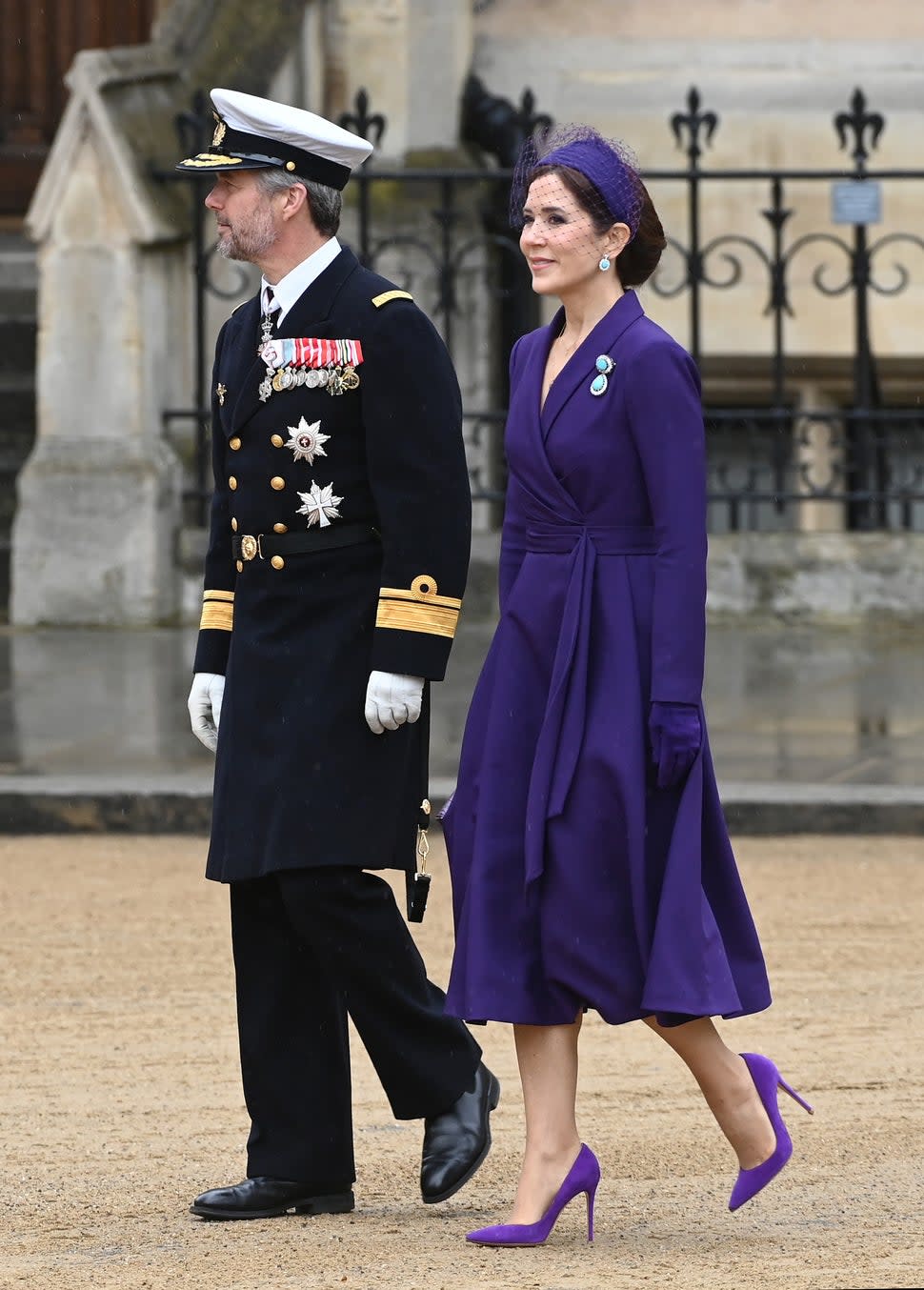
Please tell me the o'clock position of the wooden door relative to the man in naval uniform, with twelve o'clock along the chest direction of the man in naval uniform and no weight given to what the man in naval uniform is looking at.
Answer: The wooden door is roughly at 4 o'clock from the man in naval uniform.

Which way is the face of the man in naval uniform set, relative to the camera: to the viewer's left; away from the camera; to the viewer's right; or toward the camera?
to the viewer's left

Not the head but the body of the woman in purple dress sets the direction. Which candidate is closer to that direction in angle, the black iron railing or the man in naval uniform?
the man in naval uniform

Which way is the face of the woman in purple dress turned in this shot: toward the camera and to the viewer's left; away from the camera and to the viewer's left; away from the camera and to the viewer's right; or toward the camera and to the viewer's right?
toward the camera and to the viewer's left

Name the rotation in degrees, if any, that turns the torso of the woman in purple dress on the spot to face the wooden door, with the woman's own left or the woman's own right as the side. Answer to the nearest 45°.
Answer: approximately 135° to the woman's own right

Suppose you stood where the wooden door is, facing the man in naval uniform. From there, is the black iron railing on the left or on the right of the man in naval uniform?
left

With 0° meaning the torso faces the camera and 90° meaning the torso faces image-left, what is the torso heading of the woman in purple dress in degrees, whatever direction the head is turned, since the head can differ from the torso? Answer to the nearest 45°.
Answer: approximately 45°

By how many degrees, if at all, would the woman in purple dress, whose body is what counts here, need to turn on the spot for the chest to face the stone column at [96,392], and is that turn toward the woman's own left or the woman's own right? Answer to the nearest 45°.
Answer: approximately 135° to the woman's own right

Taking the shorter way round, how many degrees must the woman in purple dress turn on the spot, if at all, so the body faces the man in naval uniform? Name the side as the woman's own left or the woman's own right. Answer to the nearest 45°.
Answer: approximately 45° to the woman's own right

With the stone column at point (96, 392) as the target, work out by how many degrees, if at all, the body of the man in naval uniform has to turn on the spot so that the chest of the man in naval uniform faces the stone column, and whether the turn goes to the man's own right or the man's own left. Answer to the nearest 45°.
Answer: approximately 135° to the man's own right
